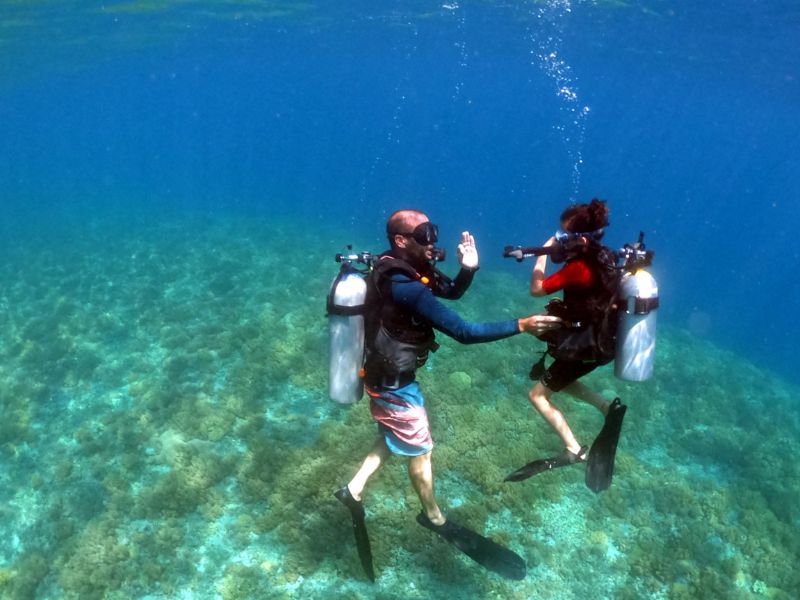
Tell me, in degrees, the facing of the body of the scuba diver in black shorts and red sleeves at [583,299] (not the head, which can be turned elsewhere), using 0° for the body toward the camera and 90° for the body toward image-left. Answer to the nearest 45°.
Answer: approximately 90°

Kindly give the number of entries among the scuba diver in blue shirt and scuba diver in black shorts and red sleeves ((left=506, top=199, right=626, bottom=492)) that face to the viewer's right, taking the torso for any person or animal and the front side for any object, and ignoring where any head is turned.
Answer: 1

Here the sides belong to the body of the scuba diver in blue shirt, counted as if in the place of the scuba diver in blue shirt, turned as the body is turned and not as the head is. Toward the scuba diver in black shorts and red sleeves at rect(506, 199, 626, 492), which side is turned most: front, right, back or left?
front

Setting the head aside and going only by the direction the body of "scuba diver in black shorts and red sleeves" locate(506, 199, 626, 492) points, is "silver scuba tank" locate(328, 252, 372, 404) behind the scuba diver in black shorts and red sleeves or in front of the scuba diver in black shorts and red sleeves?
in front

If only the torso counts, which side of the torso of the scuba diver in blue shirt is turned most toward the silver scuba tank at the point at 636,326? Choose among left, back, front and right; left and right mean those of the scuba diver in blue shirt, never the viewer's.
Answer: front

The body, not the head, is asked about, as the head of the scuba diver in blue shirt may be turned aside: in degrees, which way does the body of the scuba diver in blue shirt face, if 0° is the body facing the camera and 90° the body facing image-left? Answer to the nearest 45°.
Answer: approximately 270°

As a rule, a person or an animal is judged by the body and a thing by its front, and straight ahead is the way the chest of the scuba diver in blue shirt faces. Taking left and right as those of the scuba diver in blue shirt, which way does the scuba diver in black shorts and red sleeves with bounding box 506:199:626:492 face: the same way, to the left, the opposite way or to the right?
the opposite way
